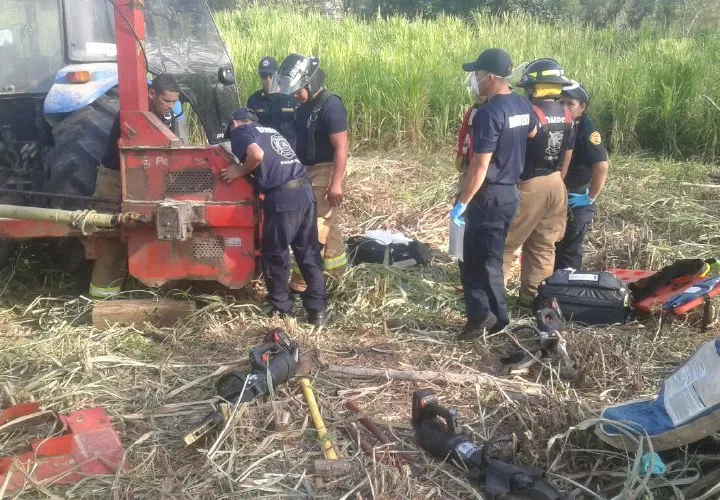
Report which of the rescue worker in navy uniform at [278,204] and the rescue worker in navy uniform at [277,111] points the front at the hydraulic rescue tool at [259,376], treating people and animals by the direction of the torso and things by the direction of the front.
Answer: the rescue worker in navy uniform at [277,111]

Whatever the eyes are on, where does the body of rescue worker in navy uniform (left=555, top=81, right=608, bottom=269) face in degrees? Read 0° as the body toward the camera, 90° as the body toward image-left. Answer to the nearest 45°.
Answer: approximately 45°

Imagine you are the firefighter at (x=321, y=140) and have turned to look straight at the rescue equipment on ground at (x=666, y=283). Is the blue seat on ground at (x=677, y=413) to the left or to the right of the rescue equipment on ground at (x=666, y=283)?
right

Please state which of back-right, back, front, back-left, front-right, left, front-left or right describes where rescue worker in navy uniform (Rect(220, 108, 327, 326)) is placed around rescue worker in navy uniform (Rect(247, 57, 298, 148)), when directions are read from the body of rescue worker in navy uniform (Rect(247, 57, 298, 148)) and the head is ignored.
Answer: front

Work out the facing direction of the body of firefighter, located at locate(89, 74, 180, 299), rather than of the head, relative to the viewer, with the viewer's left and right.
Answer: facing the viewer and to the right of the viewer

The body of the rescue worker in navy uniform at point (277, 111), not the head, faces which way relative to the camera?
toward the camera

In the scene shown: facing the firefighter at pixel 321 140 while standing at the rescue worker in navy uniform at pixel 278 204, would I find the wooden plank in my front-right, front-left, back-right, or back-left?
back-left

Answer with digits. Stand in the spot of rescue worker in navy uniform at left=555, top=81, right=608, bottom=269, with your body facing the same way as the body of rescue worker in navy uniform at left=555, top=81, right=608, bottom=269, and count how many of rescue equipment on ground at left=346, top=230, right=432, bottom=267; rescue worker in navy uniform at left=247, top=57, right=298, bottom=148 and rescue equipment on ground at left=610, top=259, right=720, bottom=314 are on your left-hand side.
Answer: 1

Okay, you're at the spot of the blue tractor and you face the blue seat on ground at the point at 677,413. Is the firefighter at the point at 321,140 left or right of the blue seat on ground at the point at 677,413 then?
left

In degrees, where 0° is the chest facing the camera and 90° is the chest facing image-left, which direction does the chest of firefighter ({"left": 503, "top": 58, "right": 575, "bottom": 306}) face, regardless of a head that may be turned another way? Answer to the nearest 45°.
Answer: approximately 135°

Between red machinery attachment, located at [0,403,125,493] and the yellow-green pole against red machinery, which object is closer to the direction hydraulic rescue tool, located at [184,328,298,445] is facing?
the red machinery attachment

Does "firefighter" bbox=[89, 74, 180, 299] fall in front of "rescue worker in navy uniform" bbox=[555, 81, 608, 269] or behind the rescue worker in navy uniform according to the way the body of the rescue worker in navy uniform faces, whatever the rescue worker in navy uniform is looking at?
in front

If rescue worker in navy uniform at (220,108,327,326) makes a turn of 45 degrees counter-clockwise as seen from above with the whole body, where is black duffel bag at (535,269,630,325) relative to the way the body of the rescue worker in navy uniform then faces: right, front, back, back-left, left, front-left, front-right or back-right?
back

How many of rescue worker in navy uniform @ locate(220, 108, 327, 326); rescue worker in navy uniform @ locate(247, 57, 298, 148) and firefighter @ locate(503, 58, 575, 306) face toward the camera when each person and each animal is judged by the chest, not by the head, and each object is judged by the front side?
1

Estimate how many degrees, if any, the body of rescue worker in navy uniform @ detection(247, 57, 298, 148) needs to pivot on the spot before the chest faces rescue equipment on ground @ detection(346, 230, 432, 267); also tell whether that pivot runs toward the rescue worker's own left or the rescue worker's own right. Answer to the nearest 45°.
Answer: approximately 45° to the rescue worker's own left

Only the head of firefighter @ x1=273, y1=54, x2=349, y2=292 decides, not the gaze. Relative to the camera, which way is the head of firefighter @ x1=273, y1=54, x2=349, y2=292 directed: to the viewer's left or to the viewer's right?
to the viewer's left
